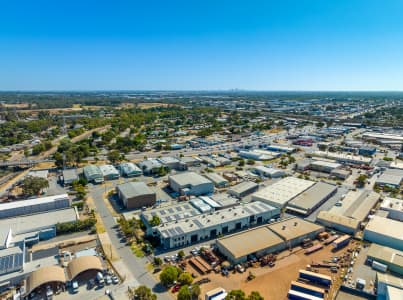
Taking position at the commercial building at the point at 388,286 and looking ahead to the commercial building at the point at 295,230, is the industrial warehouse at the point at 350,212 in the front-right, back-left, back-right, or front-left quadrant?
front-right

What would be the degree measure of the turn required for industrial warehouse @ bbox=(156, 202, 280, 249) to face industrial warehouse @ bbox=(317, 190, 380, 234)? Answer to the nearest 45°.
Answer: approximately 45° to its left

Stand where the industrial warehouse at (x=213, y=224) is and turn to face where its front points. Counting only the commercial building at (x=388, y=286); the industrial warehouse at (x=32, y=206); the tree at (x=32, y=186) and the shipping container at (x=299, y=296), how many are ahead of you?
2

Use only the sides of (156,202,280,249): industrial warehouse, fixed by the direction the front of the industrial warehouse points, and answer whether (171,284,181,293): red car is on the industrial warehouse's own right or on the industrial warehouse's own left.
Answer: on the industrial warehouse's own right

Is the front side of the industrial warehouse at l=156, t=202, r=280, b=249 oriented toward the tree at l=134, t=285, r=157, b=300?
no

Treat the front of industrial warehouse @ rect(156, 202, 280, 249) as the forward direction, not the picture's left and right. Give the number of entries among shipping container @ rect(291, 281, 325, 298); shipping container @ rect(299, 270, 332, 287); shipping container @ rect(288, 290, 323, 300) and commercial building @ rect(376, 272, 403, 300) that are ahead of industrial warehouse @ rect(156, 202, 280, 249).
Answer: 4

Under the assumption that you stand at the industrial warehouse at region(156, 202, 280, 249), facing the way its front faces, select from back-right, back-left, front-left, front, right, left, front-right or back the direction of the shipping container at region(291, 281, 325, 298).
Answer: front

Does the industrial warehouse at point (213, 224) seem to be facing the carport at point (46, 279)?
no

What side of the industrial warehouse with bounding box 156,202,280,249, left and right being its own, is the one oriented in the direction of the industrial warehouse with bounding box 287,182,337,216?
left

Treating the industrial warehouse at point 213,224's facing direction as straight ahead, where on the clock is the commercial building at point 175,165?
The commercial building is roughly at 7 o'clock from the industrial warehouse.

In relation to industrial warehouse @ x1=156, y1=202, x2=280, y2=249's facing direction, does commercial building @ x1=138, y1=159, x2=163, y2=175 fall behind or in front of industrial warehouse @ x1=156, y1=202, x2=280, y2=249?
behind

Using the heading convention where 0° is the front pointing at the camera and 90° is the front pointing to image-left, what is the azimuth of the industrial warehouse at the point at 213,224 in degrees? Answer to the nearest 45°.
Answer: approximately 315°
